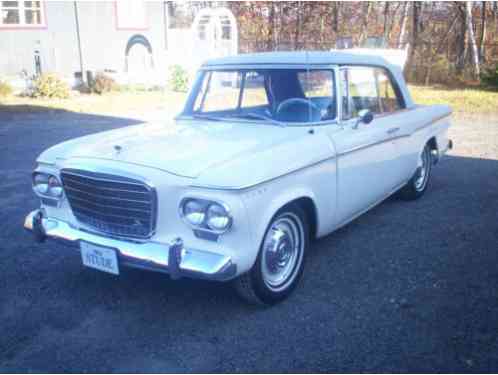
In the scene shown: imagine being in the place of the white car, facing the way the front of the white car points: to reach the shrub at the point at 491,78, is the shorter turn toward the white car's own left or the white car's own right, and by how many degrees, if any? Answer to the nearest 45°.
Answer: approximately 180°

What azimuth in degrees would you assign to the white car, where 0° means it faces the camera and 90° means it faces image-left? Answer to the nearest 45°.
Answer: approximately 45°

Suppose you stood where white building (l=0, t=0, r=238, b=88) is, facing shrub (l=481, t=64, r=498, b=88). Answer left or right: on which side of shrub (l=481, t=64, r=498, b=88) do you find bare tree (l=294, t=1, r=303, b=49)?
left

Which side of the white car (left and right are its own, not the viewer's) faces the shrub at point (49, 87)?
right

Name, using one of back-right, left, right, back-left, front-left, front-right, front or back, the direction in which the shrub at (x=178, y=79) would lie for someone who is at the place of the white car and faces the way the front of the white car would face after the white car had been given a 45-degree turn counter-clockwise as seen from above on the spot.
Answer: back

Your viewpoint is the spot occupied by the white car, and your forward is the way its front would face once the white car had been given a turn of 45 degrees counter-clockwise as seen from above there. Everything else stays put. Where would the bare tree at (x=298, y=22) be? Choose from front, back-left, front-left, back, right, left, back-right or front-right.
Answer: back

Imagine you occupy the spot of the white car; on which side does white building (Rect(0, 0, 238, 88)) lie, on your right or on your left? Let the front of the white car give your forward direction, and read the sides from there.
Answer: on your right
